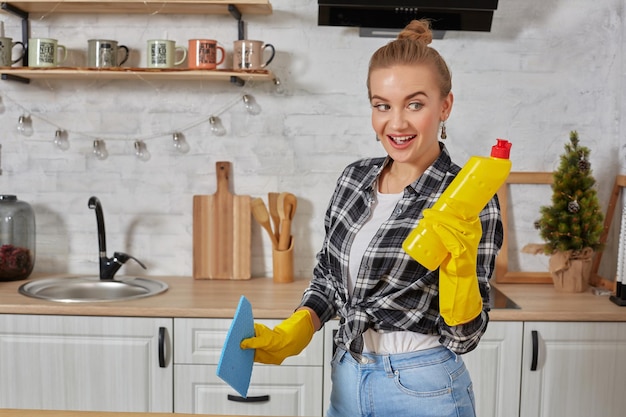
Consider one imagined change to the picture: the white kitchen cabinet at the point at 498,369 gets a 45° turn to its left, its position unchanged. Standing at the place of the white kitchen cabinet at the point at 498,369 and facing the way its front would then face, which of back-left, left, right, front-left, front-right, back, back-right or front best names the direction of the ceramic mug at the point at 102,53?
back-right

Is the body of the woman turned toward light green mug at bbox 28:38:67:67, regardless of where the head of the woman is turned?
no

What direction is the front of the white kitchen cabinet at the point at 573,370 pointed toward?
toward the camera

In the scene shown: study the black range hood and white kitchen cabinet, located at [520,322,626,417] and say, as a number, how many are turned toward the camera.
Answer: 2

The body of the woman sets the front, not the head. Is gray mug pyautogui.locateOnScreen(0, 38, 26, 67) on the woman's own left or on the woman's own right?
on the woman's own right

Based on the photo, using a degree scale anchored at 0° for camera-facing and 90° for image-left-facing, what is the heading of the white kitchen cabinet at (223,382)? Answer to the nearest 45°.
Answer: approximately 0°

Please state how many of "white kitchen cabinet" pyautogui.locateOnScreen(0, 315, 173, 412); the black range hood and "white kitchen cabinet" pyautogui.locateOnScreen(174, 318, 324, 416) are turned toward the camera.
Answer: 3

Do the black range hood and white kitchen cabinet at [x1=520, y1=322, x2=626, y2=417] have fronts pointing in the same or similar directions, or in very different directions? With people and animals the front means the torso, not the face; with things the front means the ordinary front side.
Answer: same or similar directions

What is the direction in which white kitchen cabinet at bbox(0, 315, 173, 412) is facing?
toward the camera

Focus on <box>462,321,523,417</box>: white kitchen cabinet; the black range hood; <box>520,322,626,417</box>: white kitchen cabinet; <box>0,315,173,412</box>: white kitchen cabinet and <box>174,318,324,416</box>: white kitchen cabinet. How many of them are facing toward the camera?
5

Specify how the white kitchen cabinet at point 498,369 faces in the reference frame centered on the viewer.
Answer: facing the viewer

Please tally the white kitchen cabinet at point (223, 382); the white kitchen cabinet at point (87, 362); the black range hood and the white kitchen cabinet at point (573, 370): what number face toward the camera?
4

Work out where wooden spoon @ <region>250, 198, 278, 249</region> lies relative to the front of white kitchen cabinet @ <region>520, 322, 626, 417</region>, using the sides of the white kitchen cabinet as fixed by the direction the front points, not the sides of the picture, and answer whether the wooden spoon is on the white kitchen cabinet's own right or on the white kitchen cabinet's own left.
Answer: on the white kitchen cabinet's own right

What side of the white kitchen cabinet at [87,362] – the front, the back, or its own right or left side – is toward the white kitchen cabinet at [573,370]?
left
